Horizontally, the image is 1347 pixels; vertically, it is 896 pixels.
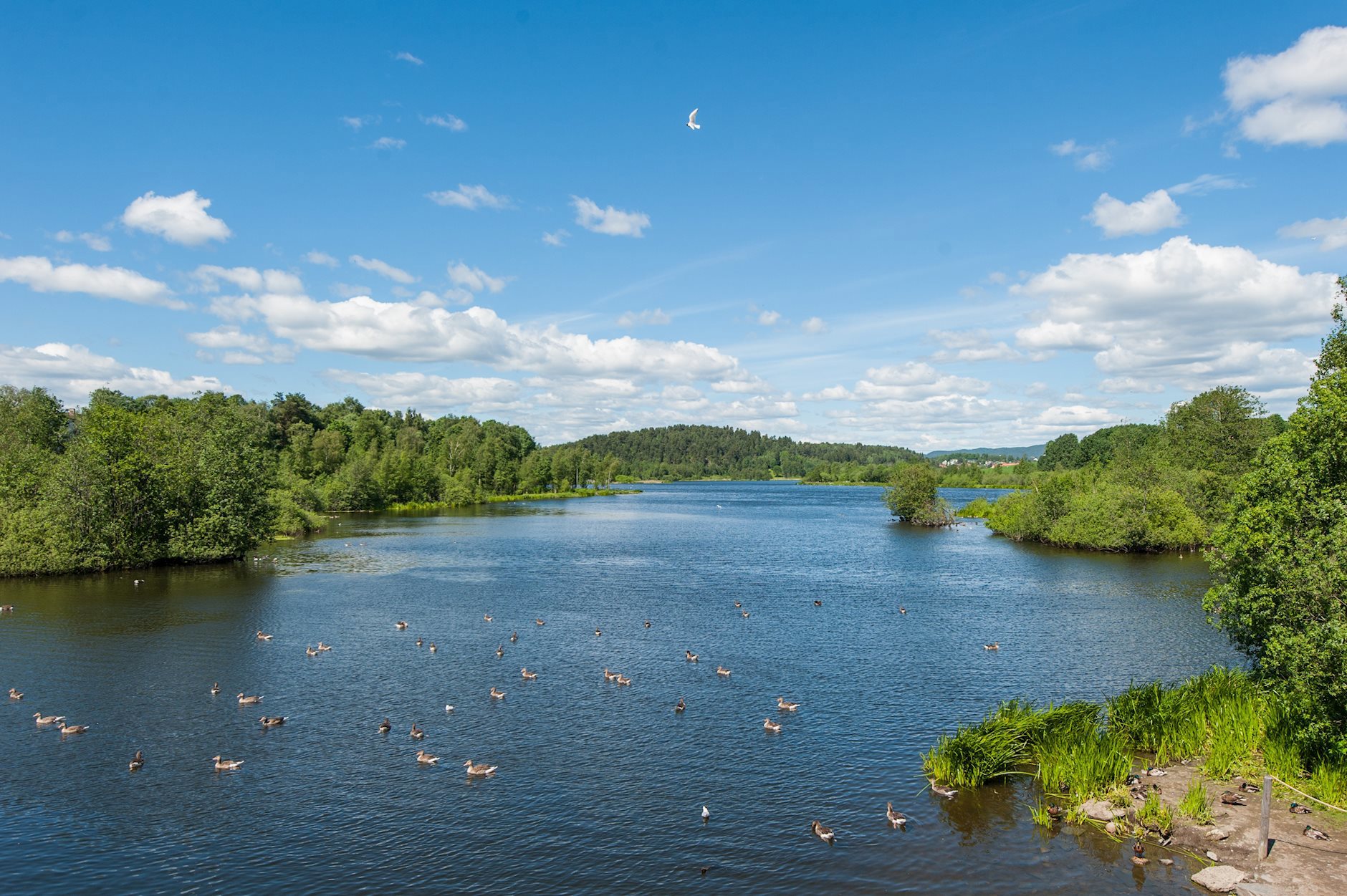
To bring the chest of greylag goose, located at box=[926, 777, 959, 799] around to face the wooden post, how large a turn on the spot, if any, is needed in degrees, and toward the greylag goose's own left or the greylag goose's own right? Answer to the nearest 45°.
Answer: approximately 135° to the greylag goose's own left

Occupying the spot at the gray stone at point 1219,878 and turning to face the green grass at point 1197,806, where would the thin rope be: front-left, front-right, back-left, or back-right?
front-right

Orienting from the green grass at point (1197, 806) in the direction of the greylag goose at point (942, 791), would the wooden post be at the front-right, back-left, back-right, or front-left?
back-left

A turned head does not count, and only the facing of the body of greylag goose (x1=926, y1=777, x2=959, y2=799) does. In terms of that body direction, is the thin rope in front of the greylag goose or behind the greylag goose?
behind

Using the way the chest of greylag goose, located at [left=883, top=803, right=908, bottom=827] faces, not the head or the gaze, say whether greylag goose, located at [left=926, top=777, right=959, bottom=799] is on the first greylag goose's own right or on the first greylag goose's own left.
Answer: on the first greylag goose's own right

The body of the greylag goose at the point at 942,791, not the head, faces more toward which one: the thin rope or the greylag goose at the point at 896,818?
the greylag goose

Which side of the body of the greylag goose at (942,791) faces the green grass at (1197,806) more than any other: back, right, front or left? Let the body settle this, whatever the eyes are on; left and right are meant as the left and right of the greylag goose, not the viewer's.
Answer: back

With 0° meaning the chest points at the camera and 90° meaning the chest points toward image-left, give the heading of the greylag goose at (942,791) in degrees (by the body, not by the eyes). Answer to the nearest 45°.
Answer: approximately 90°
